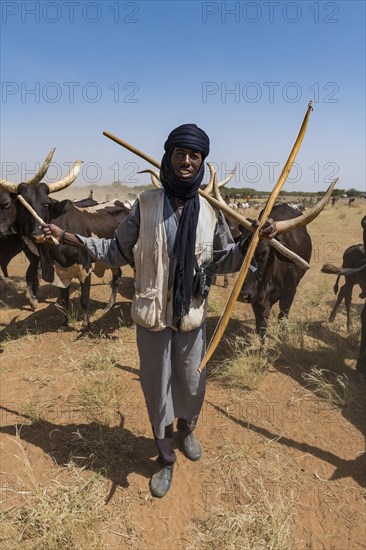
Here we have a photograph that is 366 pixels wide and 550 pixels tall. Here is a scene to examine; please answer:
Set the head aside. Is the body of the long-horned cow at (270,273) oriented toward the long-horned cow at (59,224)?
no

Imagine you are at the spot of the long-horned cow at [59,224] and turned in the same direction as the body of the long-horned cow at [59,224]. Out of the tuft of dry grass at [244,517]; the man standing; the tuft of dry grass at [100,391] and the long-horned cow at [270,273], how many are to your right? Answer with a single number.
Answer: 0

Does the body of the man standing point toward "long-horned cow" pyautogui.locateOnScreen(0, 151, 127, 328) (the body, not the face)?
no

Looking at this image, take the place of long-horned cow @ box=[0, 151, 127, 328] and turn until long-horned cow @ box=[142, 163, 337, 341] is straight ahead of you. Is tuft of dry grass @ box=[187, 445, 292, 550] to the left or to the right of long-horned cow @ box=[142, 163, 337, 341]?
right

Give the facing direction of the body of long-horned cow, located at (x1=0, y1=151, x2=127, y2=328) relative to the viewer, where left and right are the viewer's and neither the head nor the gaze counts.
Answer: facing the viewer and to the left of the viewer

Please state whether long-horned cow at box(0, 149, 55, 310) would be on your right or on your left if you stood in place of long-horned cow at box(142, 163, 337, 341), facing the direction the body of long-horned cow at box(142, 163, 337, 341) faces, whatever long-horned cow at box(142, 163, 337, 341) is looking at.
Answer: on your right

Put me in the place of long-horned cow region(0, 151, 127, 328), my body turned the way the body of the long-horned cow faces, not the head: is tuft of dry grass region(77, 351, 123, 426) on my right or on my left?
on my left

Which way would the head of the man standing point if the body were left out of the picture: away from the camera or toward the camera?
toward the camera

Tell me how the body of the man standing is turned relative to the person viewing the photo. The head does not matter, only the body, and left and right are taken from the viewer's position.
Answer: facing the viewer

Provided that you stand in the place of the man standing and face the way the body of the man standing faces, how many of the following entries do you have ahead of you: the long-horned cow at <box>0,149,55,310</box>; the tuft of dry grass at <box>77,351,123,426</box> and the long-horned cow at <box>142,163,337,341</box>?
0

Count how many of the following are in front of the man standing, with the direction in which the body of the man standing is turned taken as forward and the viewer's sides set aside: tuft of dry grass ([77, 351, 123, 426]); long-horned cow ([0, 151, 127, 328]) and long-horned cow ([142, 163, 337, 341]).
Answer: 0

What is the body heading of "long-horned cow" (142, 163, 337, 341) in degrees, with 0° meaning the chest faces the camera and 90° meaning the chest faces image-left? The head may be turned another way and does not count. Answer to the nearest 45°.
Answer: approximately 45°

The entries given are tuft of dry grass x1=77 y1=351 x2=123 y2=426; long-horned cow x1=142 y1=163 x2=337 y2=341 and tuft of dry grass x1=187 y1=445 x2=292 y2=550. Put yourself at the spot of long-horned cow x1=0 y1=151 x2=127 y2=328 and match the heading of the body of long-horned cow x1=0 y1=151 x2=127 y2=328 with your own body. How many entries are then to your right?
0

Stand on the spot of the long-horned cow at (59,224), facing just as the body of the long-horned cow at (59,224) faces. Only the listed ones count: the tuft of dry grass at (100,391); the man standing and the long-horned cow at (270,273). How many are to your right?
0

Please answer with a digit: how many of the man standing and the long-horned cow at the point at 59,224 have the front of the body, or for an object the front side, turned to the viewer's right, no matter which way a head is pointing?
0
